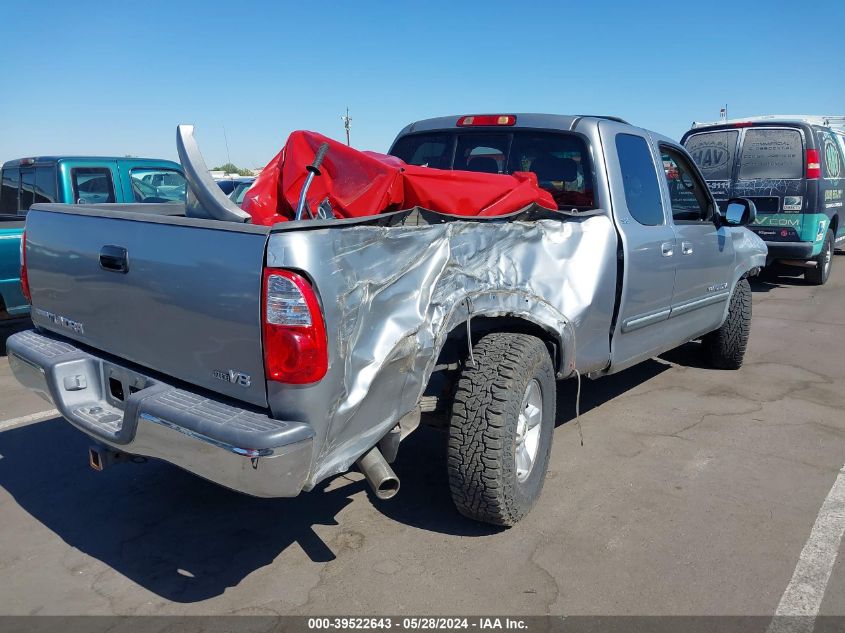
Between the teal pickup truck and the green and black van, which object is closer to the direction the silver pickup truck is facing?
the green and black van

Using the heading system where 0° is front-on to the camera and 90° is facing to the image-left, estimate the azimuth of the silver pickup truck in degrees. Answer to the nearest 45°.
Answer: approximately 225°

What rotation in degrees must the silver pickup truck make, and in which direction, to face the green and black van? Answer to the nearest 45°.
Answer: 0° — it already faces it

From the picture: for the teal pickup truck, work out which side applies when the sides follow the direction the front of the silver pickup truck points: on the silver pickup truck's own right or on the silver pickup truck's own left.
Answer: on the silver pickup truck's own left
